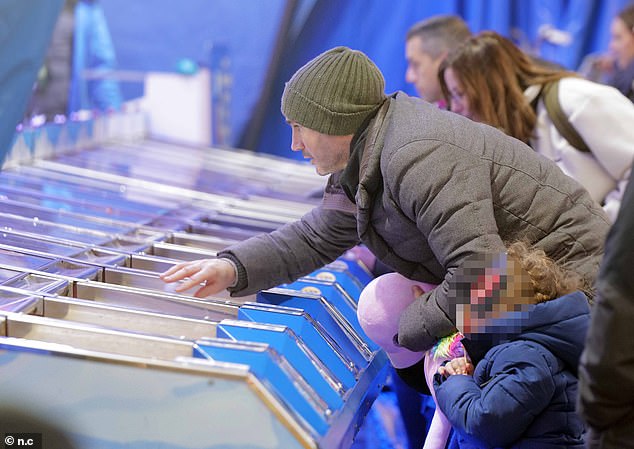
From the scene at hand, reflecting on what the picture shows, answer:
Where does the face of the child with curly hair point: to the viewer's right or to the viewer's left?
to the viewer's left

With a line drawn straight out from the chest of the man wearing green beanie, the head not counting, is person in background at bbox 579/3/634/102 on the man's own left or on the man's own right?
on the man's own right

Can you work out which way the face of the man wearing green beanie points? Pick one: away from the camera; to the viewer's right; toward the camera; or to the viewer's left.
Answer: to the viewer's left

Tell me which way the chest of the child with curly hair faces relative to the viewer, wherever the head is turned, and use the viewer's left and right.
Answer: facing to the left of the viewer

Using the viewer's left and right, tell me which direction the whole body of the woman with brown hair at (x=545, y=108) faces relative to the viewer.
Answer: facing to the left of the viewer

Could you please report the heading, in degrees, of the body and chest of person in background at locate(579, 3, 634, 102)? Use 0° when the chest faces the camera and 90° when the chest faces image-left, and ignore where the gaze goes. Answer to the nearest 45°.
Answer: approximately 90°

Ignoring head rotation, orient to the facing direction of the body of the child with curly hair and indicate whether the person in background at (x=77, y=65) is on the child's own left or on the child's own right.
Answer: on the child's own right

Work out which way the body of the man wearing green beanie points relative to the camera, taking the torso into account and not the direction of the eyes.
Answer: to the viewer's left

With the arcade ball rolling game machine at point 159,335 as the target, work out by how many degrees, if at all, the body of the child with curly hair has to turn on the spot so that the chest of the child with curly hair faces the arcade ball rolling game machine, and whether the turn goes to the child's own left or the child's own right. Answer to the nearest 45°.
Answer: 0° — they already face it

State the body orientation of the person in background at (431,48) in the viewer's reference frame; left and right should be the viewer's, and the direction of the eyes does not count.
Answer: facing to the left of the viewer
